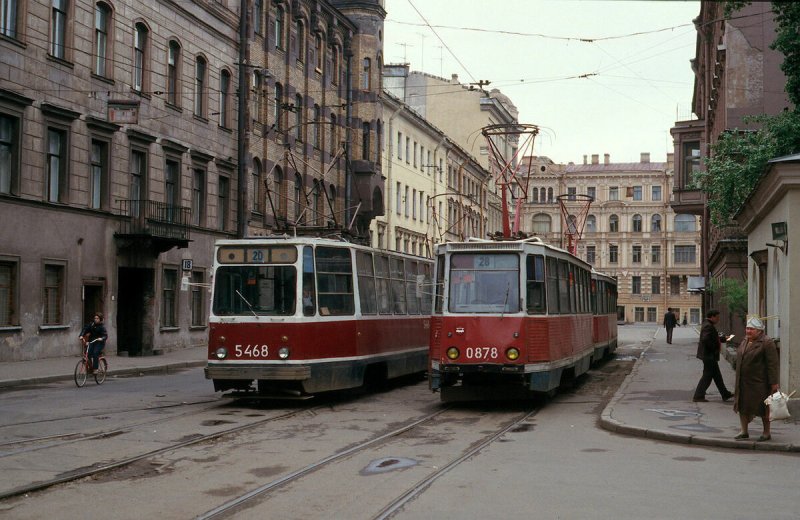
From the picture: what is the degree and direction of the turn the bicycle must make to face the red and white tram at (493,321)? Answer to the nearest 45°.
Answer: approximately 90° to its left

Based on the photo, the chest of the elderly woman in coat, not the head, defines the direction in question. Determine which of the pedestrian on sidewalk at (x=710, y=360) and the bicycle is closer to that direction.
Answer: the bicycle

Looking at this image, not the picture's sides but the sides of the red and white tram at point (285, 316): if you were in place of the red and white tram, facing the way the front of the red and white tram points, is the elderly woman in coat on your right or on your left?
on your left

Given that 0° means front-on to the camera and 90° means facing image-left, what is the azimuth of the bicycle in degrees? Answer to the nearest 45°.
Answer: approximately 45°

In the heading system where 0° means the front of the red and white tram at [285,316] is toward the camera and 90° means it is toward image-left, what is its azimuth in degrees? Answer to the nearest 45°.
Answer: approximately 45°

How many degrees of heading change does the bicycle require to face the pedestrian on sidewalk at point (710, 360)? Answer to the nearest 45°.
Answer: approximately 90° to its left

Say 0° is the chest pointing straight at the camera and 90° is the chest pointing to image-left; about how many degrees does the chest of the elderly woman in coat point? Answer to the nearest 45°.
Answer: approximately 45°

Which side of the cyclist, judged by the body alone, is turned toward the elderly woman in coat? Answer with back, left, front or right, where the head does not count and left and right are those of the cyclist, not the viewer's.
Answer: left
